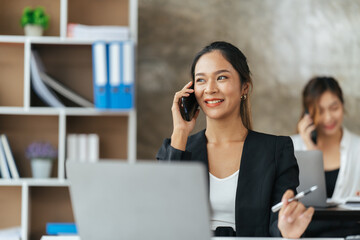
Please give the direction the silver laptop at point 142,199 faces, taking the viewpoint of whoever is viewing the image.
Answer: facing away from the viewer

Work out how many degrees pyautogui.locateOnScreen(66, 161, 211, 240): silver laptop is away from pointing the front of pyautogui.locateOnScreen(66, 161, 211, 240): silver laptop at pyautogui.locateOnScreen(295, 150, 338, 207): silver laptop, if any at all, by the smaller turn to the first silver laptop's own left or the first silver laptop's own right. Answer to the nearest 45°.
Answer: approximately 45° to the first silver laptop's own right

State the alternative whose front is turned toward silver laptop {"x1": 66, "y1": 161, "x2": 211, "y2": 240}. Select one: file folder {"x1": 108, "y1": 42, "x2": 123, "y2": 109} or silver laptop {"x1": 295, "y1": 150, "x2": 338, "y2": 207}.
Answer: the file folder

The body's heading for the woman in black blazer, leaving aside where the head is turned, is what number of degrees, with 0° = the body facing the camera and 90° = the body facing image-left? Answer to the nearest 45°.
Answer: approximately 45°

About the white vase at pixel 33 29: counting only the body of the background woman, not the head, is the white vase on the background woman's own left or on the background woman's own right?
on the background woman's own right

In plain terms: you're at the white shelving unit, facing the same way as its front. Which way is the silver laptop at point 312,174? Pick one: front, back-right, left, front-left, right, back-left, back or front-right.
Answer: front-left

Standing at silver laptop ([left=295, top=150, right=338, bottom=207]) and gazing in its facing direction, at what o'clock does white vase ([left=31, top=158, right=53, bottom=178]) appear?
The white vase is roughly at 8 o'clock from the silver laptop.

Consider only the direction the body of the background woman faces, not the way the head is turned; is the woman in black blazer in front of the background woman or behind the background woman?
in front

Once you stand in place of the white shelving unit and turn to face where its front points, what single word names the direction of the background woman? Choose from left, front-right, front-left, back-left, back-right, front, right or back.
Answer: left

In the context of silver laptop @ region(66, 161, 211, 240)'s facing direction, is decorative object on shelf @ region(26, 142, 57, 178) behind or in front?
in front

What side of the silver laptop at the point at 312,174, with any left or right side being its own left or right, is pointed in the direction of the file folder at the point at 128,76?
left
